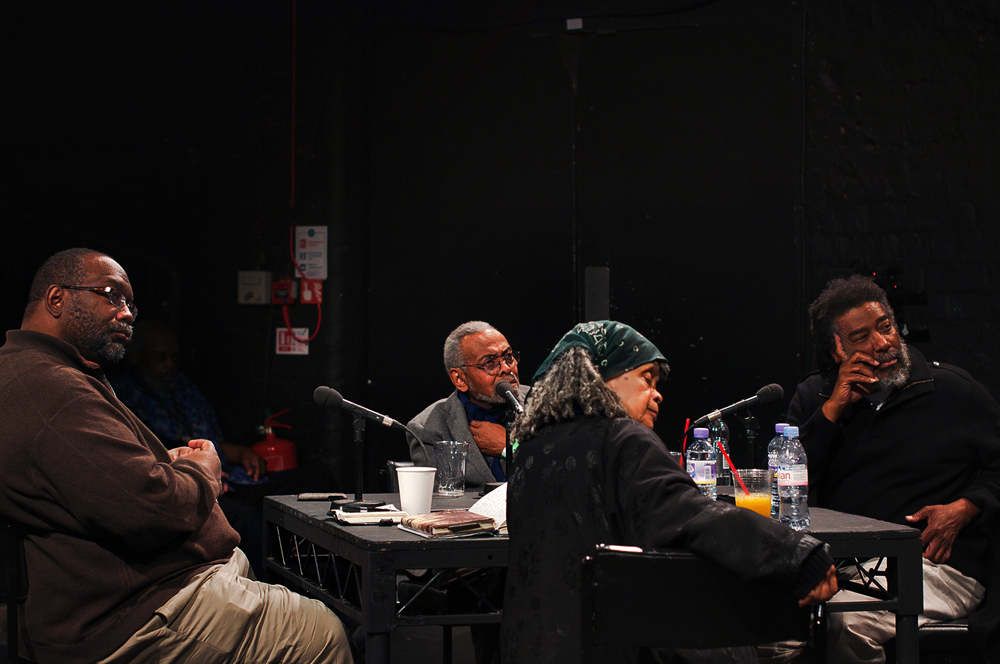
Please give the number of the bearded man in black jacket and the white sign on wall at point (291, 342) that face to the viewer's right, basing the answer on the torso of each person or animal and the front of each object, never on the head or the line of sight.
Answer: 0

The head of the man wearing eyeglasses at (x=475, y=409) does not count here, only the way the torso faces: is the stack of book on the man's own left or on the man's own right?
on the man's own right

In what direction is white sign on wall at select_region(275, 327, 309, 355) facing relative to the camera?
toward the camera

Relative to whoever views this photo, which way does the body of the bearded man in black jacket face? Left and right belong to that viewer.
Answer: facing the viewer and to the left of the viewer

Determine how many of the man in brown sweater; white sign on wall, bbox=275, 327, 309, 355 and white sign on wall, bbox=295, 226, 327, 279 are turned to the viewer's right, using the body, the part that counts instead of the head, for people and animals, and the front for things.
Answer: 1

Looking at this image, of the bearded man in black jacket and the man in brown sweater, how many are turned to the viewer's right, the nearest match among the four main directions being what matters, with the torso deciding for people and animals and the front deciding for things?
1

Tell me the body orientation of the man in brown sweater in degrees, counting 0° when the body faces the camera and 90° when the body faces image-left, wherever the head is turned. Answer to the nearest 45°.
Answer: approximately 270°

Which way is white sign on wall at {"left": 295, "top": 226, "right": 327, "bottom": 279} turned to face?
toward the camera

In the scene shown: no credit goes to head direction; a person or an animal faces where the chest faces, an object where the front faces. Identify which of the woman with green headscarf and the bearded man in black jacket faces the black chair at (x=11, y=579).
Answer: the bearded man in black jacket

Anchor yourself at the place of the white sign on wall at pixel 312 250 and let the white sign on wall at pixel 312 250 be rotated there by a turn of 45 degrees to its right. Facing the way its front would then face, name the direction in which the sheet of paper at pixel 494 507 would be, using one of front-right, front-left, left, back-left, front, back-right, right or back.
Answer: front-left

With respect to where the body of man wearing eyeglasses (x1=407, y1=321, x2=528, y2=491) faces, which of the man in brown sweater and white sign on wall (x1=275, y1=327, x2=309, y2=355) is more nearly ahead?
the man in brown sweater

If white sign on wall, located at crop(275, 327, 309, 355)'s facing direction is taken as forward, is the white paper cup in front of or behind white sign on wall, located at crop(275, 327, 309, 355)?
in front

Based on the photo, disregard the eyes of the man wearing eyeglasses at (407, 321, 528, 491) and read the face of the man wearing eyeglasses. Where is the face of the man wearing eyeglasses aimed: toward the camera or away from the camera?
toward the camera
